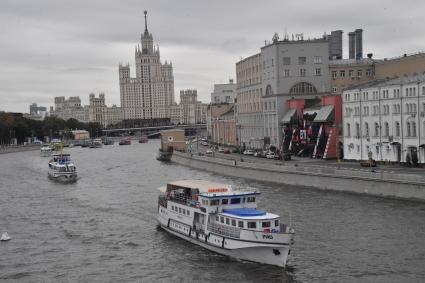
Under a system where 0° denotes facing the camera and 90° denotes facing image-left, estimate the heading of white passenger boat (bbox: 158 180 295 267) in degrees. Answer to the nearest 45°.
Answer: approximately 315°
